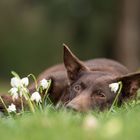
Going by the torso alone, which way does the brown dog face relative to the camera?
toward the camera
